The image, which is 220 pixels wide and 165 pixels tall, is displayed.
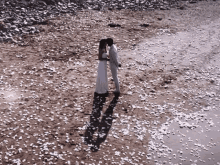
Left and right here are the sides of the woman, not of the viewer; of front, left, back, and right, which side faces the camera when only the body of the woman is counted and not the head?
right
